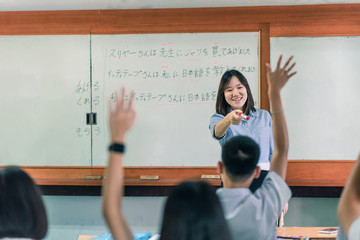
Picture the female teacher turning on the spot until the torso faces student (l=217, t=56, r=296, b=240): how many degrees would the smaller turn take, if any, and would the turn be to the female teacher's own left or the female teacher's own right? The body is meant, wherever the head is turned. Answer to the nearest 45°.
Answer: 0° — they already face them

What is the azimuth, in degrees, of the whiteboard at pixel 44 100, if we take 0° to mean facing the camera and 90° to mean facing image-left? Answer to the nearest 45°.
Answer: approximately 0°

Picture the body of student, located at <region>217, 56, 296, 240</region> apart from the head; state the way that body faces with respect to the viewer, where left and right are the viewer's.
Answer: facing away from the viewer

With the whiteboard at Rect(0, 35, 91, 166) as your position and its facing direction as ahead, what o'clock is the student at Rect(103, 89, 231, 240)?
The student is roughly at 12 o'clock from the whiteboard.

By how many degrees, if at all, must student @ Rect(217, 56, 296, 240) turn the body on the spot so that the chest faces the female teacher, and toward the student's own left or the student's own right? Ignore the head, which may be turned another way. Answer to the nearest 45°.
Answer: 0° — they already face them

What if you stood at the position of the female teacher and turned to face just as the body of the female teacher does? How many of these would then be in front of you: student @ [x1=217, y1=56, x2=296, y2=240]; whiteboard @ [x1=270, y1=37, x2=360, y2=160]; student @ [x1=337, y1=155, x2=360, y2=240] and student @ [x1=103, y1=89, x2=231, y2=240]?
3

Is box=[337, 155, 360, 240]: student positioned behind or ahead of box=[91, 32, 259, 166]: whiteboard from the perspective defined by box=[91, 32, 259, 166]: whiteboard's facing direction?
ahead

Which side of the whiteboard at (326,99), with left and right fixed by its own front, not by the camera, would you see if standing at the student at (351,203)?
front

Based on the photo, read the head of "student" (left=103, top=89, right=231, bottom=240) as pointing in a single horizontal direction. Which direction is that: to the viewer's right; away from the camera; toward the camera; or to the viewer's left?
away from the camera

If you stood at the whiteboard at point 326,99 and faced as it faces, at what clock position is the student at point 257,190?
The student is roughly at 12 o'clock from the whiteboard.

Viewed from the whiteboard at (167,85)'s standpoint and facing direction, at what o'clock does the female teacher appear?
The female teacher is roughly at 11 o'clock from the whiteboard.

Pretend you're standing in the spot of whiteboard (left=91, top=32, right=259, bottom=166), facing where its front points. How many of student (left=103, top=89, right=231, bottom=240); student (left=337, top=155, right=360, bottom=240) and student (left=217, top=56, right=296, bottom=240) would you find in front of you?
3

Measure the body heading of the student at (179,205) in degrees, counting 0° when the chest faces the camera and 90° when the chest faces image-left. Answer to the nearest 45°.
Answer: approximately 180°
